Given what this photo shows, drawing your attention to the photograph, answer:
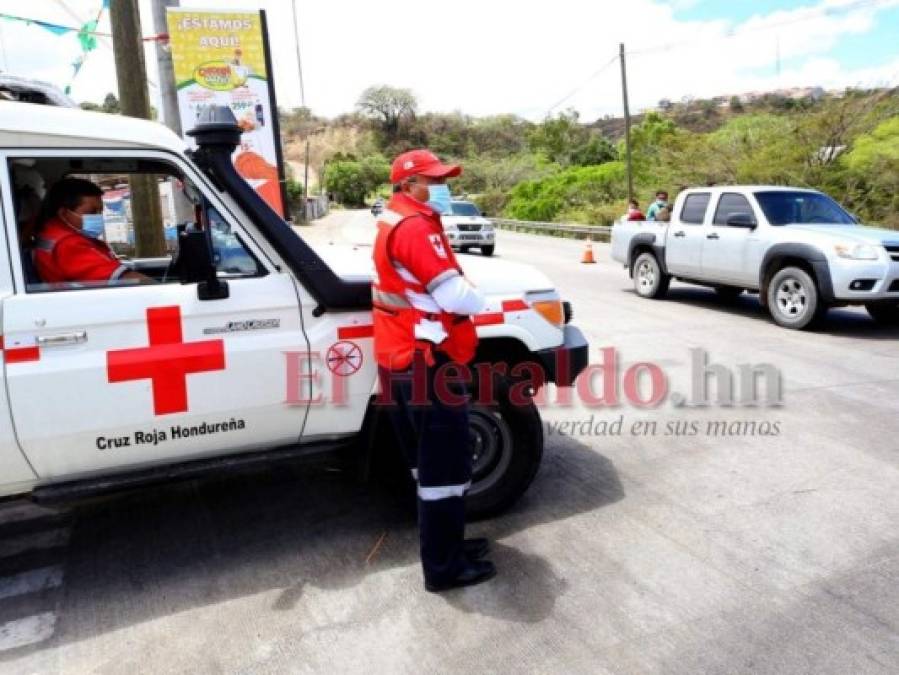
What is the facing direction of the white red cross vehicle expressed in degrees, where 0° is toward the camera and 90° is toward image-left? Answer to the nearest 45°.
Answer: approximately 270°

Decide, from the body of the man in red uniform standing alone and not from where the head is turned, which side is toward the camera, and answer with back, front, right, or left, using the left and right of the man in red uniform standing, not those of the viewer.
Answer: right

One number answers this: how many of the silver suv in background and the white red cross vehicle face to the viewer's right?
1

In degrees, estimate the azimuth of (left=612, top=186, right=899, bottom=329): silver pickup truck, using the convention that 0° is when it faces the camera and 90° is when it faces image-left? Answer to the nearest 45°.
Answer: approximately 315°

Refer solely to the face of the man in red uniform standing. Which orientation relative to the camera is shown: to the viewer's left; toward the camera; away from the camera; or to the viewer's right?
to the viewer's right

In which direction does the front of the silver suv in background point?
toward the camera

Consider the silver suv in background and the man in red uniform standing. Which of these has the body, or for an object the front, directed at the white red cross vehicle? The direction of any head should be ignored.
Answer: the silver suv in background

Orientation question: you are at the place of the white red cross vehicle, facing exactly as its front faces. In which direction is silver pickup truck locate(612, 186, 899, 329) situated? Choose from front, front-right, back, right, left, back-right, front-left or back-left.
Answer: front-left

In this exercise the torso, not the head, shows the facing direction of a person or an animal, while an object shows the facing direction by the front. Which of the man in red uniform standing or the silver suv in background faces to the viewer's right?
the man in red uniform standing

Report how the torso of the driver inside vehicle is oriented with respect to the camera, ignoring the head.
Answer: to the viewer's right

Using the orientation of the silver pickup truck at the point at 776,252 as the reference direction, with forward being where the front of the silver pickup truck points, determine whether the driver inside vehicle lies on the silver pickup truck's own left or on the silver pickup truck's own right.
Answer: on the silver pickup truck's own right

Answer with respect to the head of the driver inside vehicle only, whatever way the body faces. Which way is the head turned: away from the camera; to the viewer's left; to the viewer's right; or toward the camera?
to the viewer's right

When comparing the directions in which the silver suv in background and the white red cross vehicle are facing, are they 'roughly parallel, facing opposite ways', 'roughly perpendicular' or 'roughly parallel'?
roughly perpendicular
